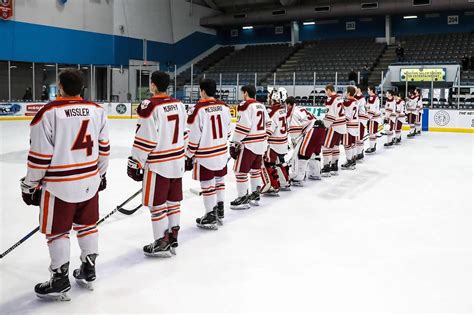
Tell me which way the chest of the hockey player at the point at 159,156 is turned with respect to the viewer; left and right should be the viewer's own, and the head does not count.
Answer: facing away from the viewer and to the left of the viewer

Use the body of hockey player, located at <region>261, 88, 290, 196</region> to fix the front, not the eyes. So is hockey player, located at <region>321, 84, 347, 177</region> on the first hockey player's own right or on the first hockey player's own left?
on the first hockey player's own right

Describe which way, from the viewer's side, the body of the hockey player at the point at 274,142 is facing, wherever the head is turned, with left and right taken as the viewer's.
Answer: facing away from the viewer and to the left of the viewer

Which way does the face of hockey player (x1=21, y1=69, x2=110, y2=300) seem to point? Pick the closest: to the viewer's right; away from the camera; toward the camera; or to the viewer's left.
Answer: away from the camera

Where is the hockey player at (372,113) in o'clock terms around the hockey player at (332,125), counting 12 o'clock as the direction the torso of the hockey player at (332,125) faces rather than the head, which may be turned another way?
the hockey player at (372,113) is roughly at 2 o'clock from the hockey player at (332,125).

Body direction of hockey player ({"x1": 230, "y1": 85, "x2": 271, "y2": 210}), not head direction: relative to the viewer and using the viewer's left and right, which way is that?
facing away from the viewer and to the left of the viewer

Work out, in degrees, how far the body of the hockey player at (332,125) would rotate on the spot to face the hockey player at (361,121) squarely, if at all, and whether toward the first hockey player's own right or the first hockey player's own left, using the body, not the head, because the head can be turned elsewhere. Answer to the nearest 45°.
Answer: approximately 45° to the first hockey player's own right
